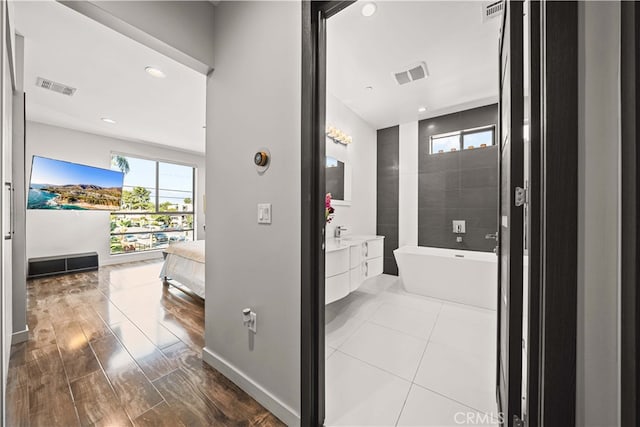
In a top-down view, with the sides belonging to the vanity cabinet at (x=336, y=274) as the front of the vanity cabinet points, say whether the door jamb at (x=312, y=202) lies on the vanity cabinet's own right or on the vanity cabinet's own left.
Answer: on the vanity cabinet's own right

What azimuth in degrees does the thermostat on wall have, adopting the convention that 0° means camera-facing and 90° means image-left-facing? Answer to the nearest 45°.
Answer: approximately 45°

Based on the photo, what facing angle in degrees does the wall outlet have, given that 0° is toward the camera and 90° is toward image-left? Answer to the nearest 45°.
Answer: approximately 45°

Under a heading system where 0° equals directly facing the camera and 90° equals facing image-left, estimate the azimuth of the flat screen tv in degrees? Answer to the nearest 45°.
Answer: approximately 315°

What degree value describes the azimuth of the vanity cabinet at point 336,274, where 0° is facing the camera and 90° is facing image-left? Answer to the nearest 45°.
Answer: approximately 315°
